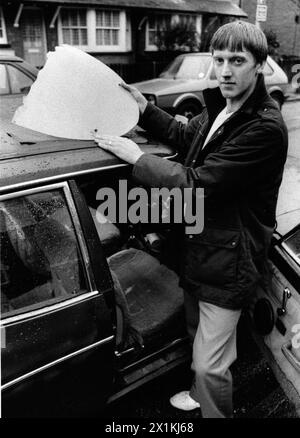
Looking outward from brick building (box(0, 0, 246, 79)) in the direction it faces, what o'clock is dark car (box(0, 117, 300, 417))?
The dark car is roughly at 12 o'clock from the brick building.

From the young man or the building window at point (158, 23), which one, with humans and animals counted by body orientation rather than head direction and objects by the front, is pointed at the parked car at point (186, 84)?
the building window

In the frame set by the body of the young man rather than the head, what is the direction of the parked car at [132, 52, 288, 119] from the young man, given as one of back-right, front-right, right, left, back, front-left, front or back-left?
back-right

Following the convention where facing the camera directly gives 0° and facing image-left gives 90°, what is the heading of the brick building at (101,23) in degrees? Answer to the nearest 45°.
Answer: approximately 0°

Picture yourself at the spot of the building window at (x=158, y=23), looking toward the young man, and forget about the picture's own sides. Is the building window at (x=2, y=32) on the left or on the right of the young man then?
right

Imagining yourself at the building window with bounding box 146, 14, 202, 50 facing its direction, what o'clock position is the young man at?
The young man is roughly at 12 o'clock from the building window.

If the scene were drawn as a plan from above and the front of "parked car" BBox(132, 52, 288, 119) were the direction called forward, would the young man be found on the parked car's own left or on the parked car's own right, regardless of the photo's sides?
on the parked car's own left

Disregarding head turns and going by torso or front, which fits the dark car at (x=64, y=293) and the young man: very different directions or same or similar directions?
very different directions

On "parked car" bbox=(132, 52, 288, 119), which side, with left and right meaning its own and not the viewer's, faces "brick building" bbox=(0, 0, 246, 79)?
right

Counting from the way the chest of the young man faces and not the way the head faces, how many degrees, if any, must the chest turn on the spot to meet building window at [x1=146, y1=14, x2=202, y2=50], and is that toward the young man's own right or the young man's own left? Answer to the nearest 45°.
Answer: approximately 135° to the young man's own right

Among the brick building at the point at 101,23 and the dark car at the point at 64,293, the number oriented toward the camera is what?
1
